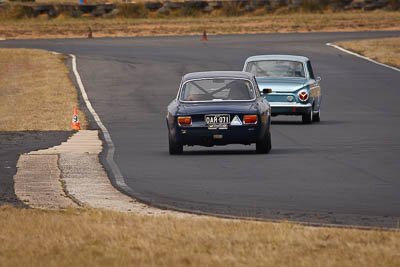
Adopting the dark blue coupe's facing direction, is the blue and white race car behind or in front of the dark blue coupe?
in front

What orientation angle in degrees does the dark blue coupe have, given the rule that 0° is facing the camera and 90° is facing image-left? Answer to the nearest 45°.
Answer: approximately 180°
